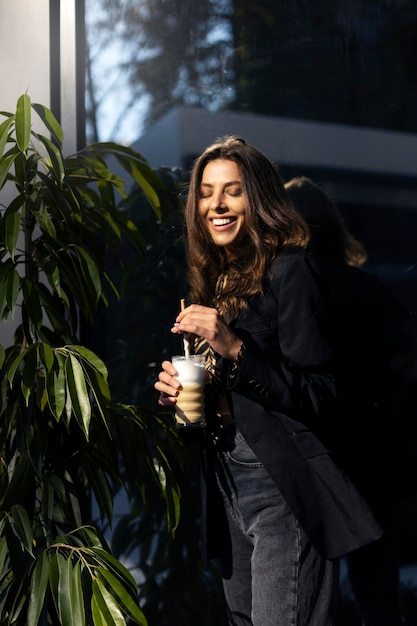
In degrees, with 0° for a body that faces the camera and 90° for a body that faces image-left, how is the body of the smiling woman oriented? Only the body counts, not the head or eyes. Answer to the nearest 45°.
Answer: approximately 45°
